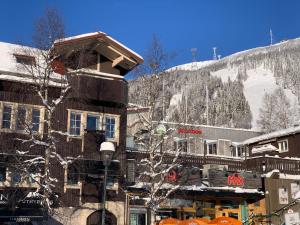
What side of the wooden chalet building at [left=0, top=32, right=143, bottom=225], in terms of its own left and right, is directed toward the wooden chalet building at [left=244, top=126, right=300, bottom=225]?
left

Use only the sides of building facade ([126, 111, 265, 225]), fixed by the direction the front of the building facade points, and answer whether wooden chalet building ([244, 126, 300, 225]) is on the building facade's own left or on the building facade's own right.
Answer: on the building facade's own left

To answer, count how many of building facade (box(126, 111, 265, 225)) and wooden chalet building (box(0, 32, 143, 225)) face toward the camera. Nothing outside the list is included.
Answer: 2

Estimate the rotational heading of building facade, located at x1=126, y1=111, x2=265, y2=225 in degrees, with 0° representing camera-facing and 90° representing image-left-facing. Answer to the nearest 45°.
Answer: approximately 0°

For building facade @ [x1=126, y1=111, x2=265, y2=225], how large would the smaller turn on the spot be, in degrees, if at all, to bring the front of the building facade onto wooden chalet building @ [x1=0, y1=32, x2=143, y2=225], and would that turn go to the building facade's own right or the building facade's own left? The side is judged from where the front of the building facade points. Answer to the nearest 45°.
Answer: approximately 45° to the building facade's own right
